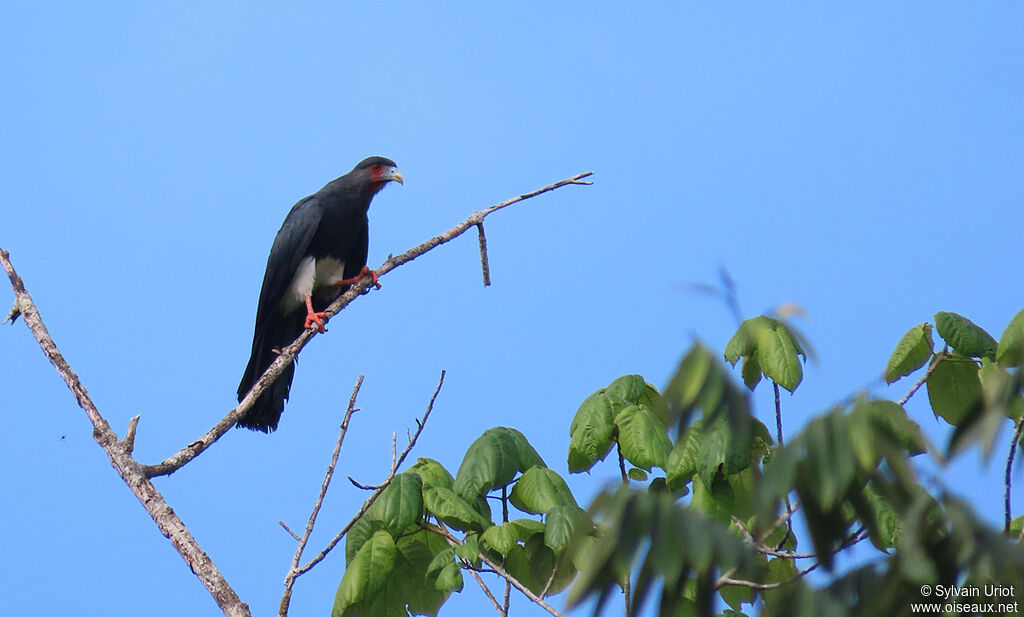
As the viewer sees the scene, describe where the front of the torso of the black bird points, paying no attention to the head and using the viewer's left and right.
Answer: facing the viewer and to the right of the viewer
